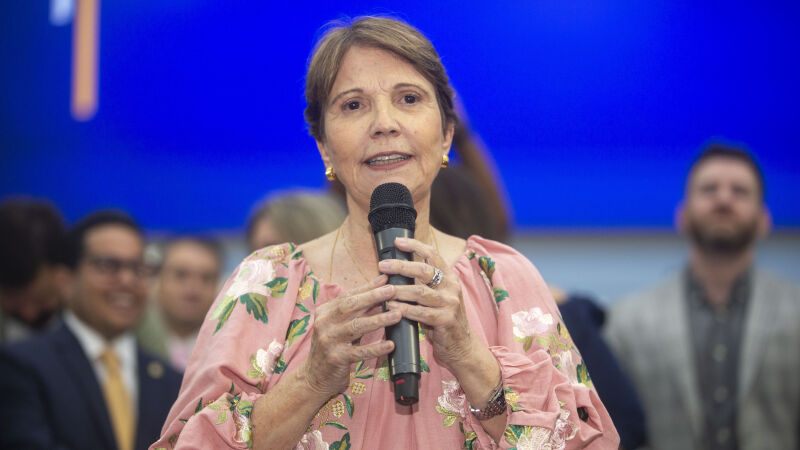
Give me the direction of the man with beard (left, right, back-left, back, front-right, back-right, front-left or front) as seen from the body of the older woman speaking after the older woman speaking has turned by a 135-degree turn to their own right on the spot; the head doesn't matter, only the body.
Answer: right

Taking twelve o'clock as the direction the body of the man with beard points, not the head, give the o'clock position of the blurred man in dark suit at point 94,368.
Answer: The blurred man in dark suit is roughly at 2 o'clock from the man with beard.

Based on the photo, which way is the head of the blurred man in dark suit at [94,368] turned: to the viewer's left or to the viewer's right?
to the viewer's right
